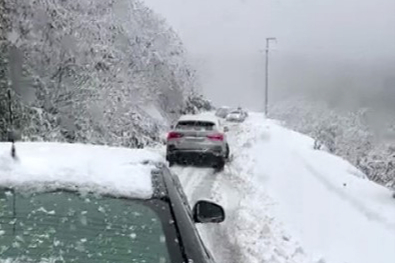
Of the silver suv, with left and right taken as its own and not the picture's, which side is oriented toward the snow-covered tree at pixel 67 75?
left

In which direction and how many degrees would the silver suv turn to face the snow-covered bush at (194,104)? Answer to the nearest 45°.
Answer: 0° — it already faces it

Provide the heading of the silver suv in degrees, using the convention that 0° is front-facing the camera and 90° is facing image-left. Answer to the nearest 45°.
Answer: approximately 180°

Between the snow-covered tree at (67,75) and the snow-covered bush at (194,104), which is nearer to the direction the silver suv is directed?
the snow-covered bush
